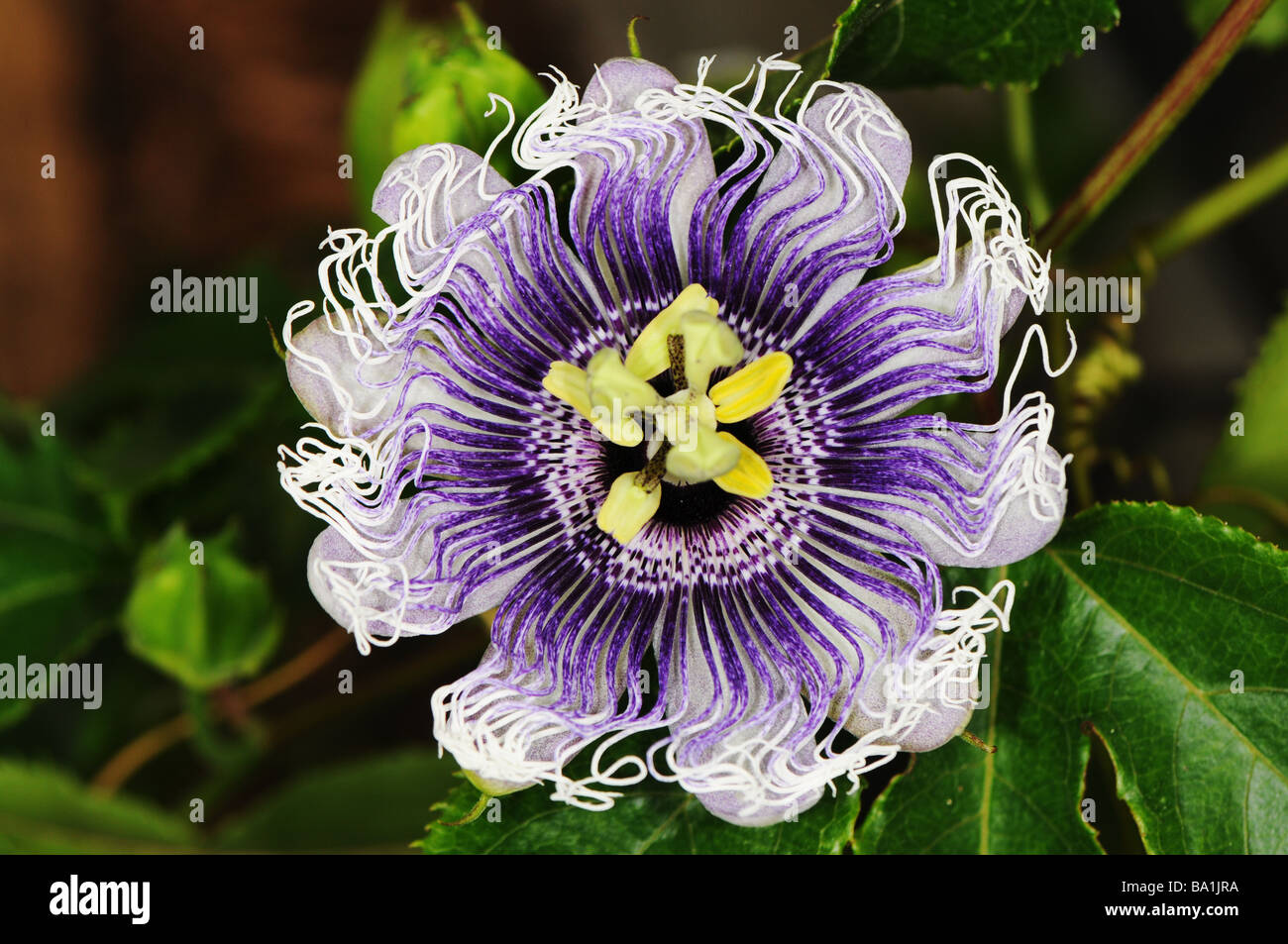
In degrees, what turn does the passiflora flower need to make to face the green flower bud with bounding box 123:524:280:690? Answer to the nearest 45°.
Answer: approximately 135° to its right

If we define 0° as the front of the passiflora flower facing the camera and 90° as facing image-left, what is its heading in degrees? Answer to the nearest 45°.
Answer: approximately 0°

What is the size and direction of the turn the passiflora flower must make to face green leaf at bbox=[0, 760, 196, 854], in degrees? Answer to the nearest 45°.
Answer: approximately 135° to its right

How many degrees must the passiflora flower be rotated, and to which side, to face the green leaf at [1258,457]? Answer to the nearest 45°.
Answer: approximately 135° to its left
